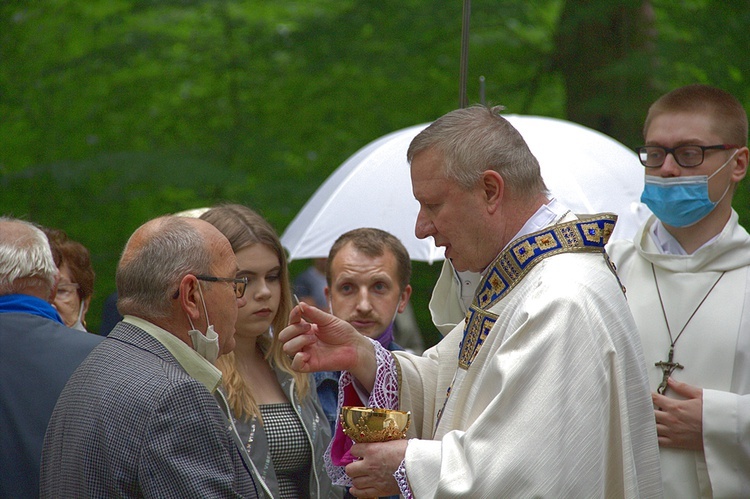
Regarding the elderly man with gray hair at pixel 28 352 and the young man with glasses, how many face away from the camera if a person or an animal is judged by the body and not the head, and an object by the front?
1

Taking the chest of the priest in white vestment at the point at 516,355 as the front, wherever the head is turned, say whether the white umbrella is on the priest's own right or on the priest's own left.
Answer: on the priest's own right

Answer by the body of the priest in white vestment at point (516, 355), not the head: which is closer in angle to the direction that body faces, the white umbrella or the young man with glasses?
the white umbrella

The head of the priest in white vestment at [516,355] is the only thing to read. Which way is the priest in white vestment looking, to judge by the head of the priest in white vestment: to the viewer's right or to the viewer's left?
to the viewer's left

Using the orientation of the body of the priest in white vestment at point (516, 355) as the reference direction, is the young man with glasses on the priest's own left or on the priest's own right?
on the priest's own right

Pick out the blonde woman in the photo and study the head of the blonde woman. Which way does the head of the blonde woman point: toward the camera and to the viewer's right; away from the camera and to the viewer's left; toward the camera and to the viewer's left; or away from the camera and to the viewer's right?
toward the camera and to the viewer's right

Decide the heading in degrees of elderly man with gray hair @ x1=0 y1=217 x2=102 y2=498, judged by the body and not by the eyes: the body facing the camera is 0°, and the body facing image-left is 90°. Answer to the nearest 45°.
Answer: approximately 180°

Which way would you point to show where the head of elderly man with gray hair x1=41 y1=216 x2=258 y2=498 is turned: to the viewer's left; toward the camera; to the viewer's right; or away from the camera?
to the viewer's right

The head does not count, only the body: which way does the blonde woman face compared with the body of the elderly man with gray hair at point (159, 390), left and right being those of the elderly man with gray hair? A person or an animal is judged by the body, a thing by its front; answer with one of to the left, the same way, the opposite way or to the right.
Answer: to the right

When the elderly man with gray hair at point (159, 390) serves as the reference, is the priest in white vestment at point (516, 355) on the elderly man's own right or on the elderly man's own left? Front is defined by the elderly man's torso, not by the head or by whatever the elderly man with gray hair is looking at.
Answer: on the elderly man's own right
